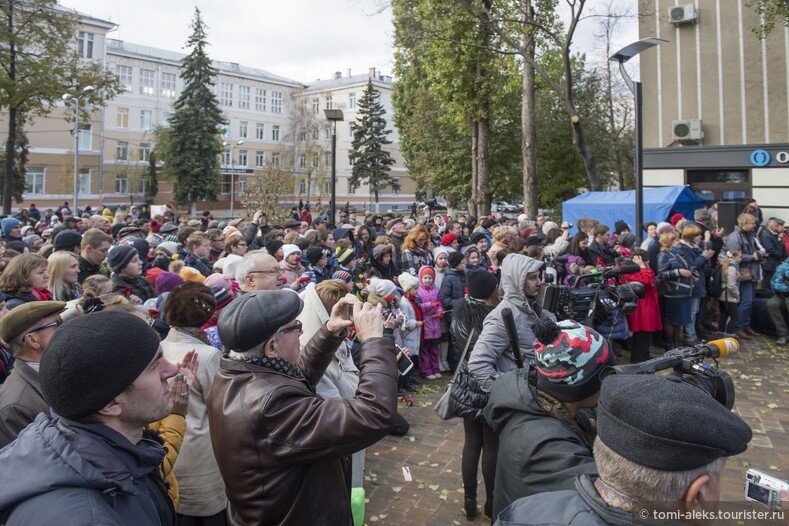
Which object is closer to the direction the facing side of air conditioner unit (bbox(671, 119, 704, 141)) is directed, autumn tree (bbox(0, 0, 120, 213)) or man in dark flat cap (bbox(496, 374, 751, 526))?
the man in dark flat cap

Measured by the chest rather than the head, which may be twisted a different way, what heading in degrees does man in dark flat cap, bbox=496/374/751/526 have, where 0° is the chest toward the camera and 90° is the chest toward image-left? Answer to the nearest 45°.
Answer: approximately 225°

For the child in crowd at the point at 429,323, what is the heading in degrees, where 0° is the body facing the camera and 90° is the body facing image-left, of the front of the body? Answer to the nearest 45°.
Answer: approximately 315°

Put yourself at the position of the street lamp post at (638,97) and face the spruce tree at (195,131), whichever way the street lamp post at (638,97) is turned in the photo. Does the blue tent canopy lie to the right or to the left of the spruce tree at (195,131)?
right

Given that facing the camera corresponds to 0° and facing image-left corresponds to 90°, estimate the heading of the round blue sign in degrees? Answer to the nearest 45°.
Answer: approximately 0°

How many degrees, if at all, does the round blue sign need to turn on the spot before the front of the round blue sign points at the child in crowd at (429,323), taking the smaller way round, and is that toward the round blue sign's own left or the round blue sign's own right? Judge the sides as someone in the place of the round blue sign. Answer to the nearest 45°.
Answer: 0° — it already faces them

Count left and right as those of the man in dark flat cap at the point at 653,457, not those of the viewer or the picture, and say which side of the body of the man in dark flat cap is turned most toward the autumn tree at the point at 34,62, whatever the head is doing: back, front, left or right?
left

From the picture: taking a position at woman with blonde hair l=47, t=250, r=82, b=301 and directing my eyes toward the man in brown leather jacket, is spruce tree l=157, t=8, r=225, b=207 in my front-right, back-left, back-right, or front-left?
back-left
